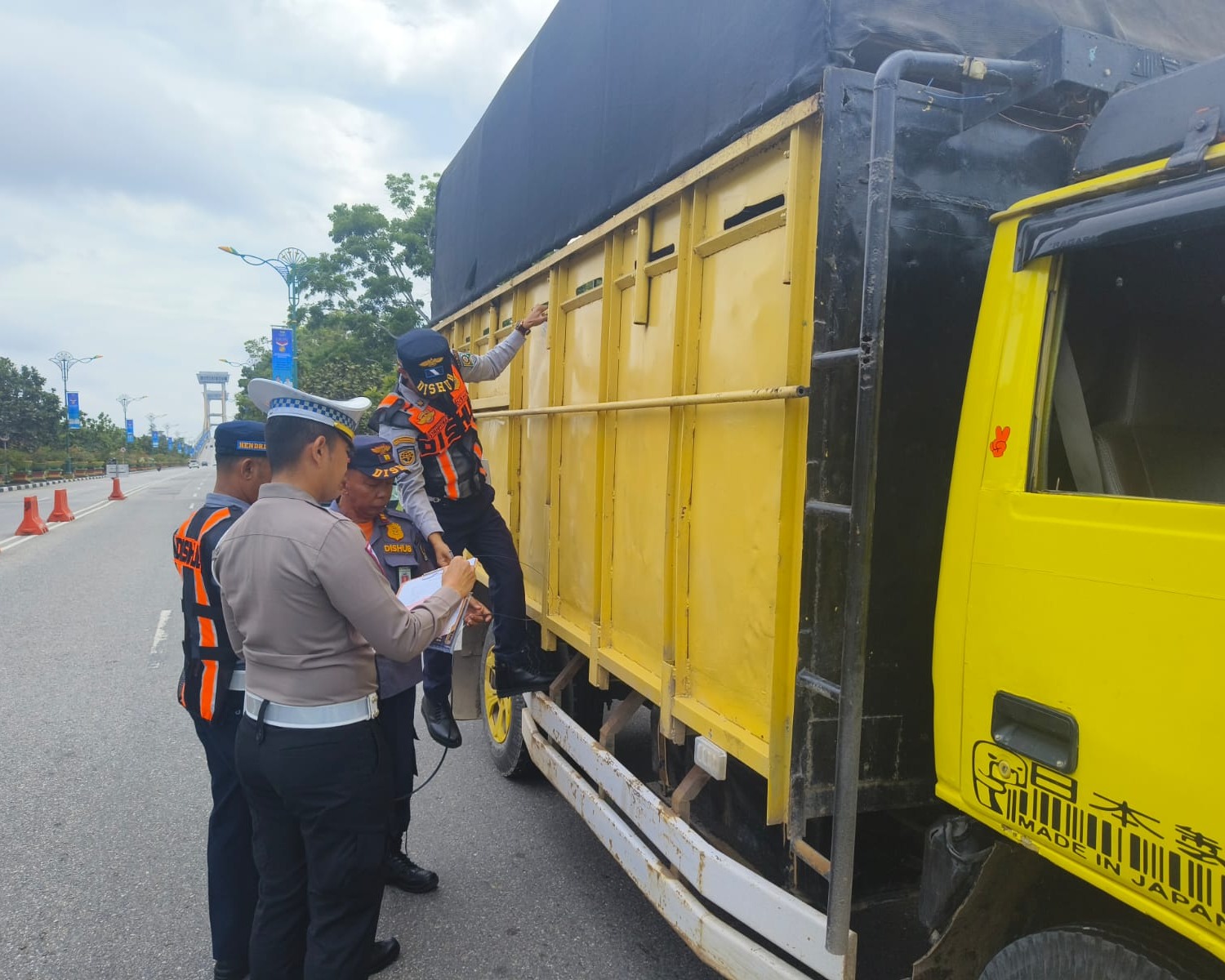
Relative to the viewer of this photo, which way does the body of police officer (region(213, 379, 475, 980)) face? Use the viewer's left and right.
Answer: facing away from the viewer and to the right of the viewer

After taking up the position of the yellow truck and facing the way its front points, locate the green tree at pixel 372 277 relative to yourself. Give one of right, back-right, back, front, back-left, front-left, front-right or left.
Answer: back

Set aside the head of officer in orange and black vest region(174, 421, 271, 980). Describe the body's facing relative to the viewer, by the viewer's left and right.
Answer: facing away from the viewer and to the right of the viewer

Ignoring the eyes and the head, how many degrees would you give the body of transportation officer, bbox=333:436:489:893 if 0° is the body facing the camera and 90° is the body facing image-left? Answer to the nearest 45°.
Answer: approximately 315°

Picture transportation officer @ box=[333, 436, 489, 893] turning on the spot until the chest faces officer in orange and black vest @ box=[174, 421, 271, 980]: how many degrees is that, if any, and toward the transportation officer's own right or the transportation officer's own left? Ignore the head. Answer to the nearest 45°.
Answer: approximately 90° to the transportation officer's own right

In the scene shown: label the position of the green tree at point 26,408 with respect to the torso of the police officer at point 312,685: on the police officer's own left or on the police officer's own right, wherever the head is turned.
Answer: on the police officer's own left

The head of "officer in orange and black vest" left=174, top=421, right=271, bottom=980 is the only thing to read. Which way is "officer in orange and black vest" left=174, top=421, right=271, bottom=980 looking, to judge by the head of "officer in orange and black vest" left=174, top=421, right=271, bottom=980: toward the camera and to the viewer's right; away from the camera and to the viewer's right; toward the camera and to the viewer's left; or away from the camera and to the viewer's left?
away from the camera and to the viewer's right
